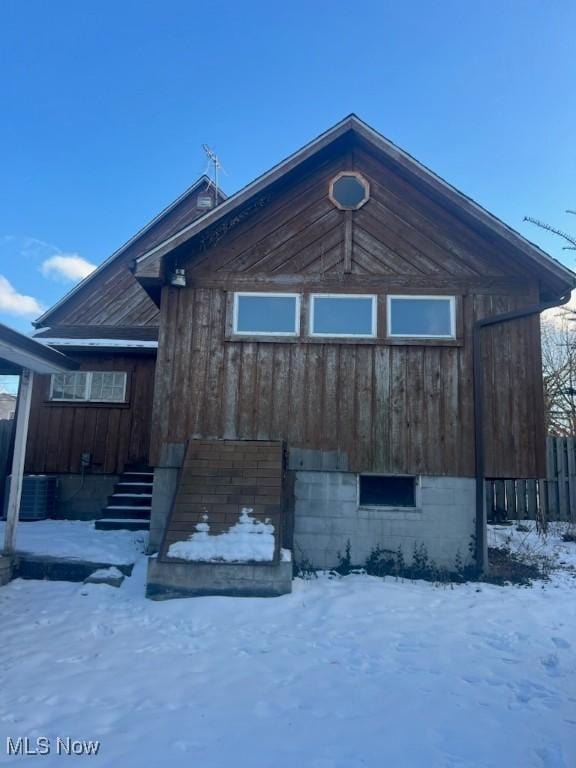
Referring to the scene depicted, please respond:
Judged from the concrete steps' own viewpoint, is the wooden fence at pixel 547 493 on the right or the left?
on its left

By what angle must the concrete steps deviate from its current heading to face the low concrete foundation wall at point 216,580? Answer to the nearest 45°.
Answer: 0° — it already faces it

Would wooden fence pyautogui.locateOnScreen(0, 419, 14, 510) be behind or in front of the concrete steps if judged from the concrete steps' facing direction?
behind

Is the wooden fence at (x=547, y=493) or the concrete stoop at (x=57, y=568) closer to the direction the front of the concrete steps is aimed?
the concrete stoop

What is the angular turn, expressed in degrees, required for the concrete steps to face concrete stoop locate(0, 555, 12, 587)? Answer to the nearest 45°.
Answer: approximately 45° to its right

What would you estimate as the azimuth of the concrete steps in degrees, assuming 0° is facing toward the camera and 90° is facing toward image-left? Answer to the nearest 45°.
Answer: approximately 0°

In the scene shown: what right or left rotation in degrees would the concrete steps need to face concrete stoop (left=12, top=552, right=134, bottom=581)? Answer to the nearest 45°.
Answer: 0° — it already faces it

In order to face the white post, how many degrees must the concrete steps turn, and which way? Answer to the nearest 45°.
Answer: approximately 45° to its right
